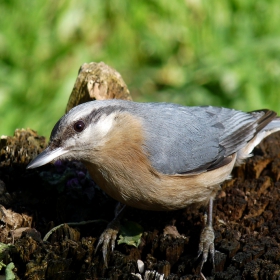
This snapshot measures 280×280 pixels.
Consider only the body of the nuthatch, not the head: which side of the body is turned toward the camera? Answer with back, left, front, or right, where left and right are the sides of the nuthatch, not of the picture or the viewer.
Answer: left
